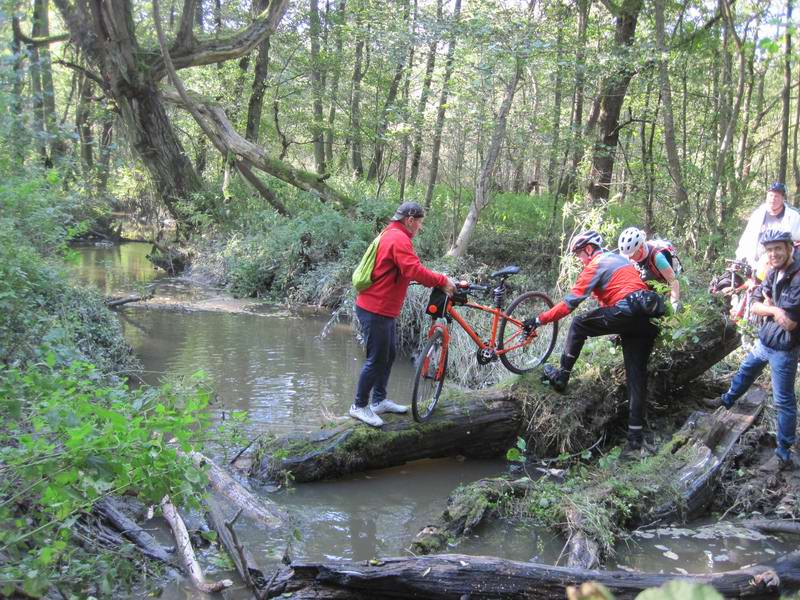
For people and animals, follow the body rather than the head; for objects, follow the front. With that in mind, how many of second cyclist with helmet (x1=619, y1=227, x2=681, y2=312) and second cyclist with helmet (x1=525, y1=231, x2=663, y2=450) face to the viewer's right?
0

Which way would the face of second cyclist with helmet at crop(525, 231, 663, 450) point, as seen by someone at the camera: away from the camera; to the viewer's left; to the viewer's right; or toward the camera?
to the viewer's left

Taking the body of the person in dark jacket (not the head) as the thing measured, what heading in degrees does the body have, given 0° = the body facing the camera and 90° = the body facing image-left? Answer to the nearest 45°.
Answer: approximately 45°

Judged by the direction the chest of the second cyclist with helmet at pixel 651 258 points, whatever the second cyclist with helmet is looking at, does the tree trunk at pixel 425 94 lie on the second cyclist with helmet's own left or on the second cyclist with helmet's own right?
on the second cyclist with helmet's own right

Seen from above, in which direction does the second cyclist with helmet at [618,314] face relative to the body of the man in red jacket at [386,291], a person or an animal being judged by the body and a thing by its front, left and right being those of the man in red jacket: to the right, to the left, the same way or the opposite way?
the opposite way

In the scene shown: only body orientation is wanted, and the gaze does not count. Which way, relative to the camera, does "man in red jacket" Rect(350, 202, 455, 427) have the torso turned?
to the viewer's right

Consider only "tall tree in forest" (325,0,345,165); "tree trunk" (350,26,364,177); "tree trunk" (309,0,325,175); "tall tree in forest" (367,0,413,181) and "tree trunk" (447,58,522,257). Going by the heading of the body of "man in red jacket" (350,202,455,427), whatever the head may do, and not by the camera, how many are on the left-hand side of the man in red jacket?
5

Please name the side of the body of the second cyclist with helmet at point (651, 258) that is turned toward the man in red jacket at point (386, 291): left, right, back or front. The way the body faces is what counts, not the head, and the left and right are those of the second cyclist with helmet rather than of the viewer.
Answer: front

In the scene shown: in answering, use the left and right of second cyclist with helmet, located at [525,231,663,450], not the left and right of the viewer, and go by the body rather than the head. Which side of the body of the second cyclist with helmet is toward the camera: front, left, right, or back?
left

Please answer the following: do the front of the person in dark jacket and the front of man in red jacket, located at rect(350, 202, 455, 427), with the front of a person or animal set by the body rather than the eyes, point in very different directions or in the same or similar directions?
very different directions

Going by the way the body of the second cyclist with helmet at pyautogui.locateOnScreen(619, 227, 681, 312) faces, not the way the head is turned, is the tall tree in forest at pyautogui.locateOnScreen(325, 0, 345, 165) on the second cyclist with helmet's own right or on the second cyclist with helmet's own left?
on the second cyclist with helmet's own right

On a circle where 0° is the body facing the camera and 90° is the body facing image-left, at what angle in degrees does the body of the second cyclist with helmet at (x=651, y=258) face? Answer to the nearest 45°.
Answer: approximately 45°

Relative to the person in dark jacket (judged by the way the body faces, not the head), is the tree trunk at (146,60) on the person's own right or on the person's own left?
on the person's own right

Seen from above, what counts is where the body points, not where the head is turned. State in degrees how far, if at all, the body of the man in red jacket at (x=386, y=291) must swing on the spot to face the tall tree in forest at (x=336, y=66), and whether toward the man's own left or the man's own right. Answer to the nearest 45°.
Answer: approximately 90° to the man's own left

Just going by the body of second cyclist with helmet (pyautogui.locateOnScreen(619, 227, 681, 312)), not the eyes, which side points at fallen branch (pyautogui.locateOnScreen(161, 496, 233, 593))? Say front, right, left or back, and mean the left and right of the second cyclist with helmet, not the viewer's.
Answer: front

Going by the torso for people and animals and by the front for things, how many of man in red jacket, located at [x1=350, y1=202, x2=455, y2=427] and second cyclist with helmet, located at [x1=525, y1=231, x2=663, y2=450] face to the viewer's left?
1

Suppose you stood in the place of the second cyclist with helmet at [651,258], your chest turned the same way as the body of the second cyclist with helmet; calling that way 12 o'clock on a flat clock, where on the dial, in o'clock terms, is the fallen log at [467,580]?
The fallen log is roughly at 11 o'clock from the second cyclist with helmet.
